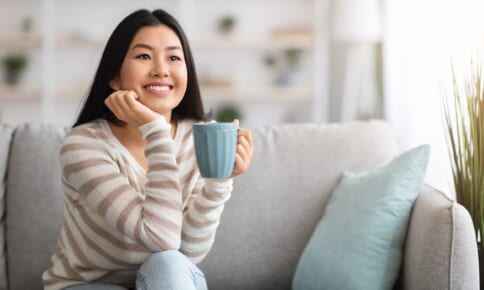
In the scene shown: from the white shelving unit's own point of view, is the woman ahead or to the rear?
ahead

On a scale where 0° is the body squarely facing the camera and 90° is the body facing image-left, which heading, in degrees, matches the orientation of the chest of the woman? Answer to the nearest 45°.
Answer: approximately 315°

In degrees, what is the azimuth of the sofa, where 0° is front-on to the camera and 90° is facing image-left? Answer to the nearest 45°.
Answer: approximately 0°

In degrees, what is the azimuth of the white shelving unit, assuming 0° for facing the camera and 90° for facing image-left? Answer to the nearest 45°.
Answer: approximately 0°

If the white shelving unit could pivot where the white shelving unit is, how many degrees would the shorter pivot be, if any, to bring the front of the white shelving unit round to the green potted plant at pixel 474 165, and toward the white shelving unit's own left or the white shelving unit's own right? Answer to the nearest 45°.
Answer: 0° — it already faces it

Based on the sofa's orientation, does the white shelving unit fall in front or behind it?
behind

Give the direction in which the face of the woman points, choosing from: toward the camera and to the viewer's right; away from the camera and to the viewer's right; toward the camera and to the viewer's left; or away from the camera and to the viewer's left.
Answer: toward the camera and to the viewer's right

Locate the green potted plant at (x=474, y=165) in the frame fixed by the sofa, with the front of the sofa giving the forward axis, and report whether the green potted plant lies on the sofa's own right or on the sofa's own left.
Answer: on the sofa's own left

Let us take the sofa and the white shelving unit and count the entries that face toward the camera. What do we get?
2

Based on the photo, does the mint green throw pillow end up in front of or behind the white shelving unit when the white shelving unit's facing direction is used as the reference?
in front

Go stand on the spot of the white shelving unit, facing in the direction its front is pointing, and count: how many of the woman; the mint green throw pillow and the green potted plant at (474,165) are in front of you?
3

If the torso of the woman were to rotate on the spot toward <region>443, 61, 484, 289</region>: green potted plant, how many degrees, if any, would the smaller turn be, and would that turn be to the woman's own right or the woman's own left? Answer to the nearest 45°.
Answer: approximately 45° to the woman's own left
